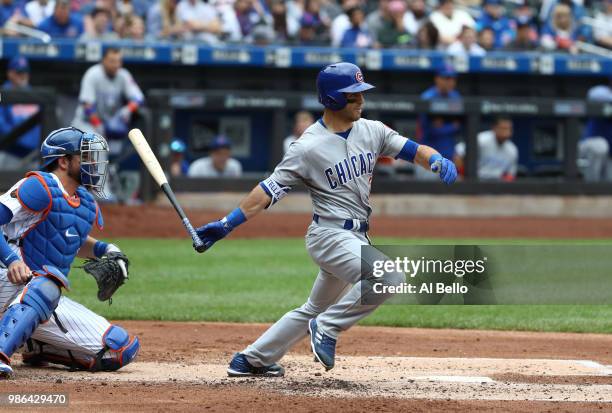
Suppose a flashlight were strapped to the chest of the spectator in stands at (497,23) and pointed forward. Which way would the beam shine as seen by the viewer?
toward the camera

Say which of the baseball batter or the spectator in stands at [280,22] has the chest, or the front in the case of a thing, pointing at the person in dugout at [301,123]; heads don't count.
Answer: the spectator in stands at [280,22]

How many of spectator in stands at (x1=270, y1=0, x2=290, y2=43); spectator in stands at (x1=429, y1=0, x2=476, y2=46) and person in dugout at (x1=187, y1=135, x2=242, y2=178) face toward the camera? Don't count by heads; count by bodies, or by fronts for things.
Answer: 3

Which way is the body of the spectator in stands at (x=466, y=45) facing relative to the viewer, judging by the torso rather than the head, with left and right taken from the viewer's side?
facing the viewer

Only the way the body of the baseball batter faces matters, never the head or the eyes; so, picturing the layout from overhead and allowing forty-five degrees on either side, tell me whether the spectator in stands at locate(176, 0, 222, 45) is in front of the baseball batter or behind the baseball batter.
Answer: behind

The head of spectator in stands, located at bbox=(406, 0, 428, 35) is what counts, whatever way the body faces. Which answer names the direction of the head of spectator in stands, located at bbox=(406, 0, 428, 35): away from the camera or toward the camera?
toward the camera

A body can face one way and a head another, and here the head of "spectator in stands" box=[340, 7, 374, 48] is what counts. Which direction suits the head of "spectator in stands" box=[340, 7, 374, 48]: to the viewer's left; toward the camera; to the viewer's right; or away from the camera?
toward the camera

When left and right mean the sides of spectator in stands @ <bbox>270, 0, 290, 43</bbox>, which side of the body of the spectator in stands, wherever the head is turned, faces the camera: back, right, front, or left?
front

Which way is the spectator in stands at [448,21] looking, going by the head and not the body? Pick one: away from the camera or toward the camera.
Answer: toward the camera

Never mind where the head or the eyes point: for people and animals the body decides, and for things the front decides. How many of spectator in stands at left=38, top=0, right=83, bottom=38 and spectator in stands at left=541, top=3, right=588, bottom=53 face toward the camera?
2

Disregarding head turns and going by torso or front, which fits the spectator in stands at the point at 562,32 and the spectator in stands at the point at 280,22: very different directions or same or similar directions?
same or similar directions

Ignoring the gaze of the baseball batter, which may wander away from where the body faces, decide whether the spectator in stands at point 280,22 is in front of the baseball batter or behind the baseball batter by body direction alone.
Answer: behind

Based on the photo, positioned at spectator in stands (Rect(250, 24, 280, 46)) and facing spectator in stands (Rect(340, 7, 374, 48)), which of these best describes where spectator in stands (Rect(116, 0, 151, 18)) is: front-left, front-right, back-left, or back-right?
back-left

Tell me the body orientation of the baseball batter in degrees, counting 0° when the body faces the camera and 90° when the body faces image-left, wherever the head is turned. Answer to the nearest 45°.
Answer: approximately 315°

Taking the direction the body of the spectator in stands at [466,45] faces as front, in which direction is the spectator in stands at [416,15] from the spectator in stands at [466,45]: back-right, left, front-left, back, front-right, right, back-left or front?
back-right

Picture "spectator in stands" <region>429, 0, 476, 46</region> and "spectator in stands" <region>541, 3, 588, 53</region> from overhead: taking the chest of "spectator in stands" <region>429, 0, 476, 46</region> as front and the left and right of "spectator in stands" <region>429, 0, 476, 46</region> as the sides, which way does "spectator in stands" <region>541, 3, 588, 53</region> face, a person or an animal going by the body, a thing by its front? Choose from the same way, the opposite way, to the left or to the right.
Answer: the same way
